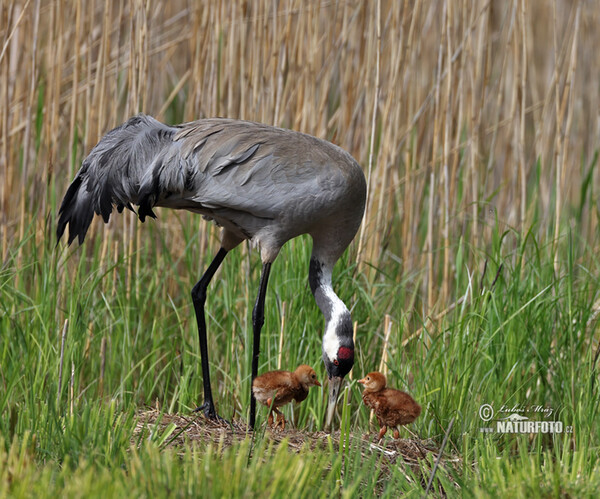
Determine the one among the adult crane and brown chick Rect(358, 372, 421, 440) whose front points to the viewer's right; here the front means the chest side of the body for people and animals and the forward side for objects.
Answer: the adult crane

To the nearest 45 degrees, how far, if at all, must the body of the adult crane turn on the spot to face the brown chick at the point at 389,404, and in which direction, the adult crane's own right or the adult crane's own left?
approximately 45° to the adult crane's own right

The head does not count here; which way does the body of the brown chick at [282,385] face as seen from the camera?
to the viewer's right

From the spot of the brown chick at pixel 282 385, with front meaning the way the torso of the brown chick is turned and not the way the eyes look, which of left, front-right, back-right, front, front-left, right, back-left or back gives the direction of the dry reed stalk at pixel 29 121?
back-left

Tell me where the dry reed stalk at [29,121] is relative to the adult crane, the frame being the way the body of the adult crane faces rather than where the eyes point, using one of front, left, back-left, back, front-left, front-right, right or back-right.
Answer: back-left

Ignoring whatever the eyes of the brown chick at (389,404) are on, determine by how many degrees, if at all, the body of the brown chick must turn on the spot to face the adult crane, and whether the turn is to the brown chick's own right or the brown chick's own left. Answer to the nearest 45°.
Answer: approximately 45° to the brown chick's own right

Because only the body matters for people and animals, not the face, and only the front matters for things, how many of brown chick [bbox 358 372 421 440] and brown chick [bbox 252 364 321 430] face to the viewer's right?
1

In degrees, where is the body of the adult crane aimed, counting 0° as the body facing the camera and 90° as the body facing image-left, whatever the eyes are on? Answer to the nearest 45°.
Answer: approximately 270°

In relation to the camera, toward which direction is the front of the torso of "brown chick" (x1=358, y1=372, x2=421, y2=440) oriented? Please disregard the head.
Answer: to the viewer's left
